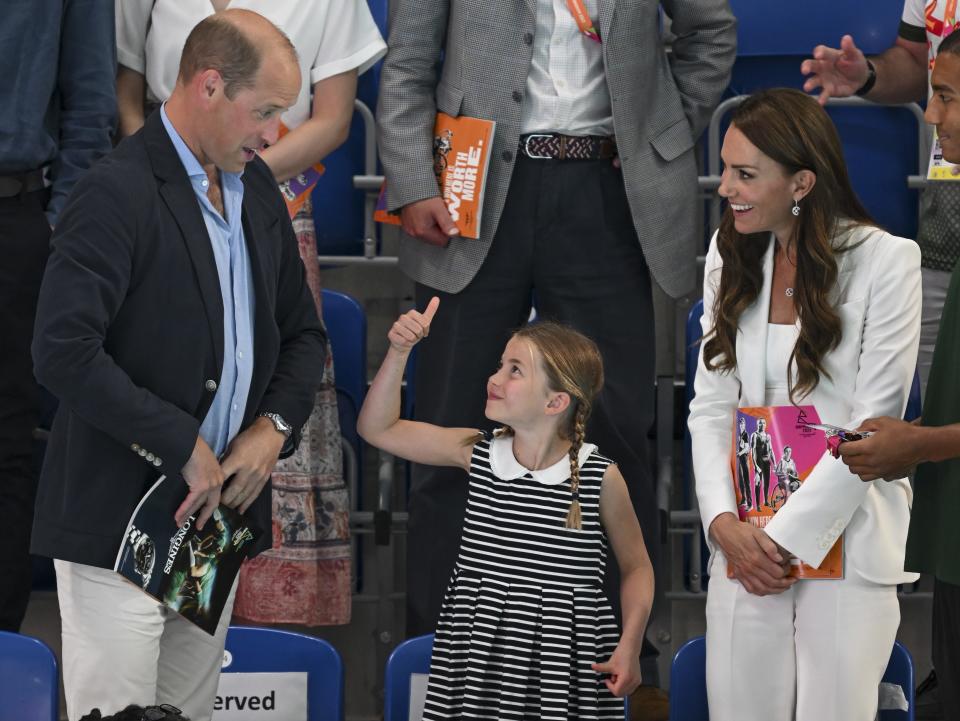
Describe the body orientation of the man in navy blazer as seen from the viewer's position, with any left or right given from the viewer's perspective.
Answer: facing the viewer and to the right of the viewer

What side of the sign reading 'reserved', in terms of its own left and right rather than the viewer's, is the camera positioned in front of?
front

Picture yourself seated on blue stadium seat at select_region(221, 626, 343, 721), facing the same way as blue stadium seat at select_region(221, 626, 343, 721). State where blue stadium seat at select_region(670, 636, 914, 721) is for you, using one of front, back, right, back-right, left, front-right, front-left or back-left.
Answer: left

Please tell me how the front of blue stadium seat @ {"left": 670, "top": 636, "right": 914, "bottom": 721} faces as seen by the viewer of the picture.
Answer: facing the viewer

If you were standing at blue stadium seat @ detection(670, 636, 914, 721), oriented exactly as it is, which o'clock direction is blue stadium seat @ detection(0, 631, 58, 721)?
blue stadium seat @ detection(0, 631, 58, 721) is roughly at 2 o'clock from blue stadium seat @ detection(670, 636, 914, 721).

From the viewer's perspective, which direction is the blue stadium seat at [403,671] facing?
toward the camera

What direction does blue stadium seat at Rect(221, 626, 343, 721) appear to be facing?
toward the camera

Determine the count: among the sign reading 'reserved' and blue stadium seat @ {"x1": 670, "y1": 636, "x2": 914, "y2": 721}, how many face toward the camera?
2

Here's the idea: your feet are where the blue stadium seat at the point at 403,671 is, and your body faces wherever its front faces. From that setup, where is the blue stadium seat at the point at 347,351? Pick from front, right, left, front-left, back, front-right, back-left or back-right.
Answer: back

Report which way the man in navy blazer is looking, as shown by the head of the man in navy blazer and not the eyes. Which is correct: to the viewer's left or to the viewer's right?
to the viewer's right

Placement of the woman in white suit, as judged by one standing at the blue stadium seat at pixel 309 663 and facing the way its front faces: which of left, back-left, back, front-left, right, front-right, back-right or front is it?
left

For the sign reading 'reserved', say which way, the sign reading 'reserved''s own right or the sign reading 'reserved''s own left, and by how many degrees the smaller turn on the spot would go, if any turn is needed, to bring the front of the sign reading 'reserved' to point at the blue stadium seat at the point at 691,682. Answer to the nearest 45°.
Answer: approximately 90° to the sign reading 'reserved''s own left

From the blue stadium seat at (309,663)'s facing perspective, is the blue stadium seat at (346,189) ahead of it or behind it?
behind

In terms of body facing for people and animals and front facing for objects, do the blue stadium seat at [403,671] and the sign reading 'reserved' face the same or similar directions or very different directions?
same or similar directions

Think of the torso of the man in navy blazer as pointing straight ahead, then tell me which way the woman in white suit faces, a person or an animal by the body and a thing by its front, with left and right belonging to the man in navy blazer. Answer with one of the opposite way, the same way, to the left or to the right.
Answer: to the right

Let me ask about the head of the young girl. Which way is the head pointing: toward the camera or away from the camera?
toward the camera

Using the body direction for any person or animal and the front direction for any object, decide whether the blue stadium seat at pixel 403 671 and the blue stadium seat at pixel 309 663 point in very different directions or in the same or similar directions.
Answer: same or similar directions
